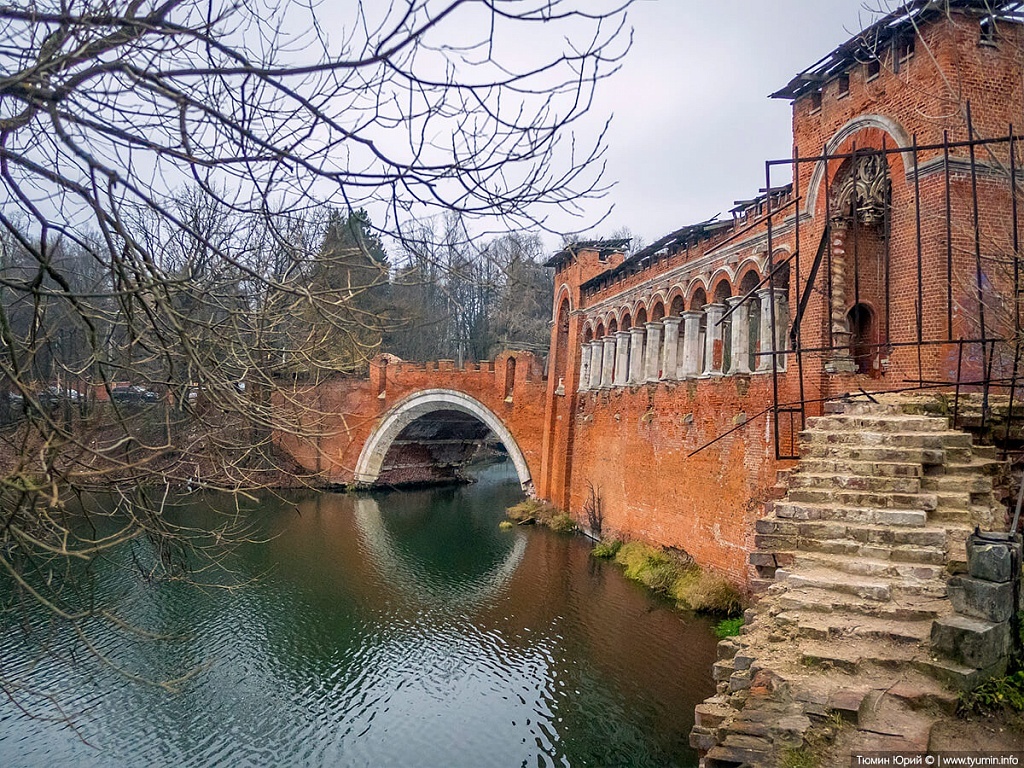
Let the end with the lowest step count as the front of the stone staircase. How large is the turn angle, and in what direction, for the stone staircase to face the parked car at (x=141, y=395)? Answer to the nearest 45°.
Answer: approximately 90° to its right

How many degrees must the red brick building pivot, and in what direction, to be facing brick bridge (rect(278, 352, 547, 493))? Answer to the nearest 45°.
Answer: approximately 90° to its right

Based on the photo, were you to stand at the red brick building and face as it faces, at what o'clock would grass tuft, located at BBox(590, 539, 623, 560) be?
The grass tuft is roughly at 3 o'clock from the red brick building.

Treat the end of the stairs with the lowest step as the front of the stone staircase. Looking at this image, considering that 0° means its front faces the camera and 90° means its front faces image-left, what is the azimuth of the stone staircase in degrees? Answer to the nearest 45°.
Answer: approximately 0°

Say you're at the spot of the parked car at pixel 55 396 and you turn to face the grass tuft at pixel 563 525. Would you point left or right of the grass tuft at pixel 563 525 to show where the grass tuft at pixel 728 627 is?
right

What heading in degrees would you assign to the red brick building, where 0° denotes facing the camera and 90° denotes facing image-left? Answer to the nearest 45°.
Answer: approximately 45°
